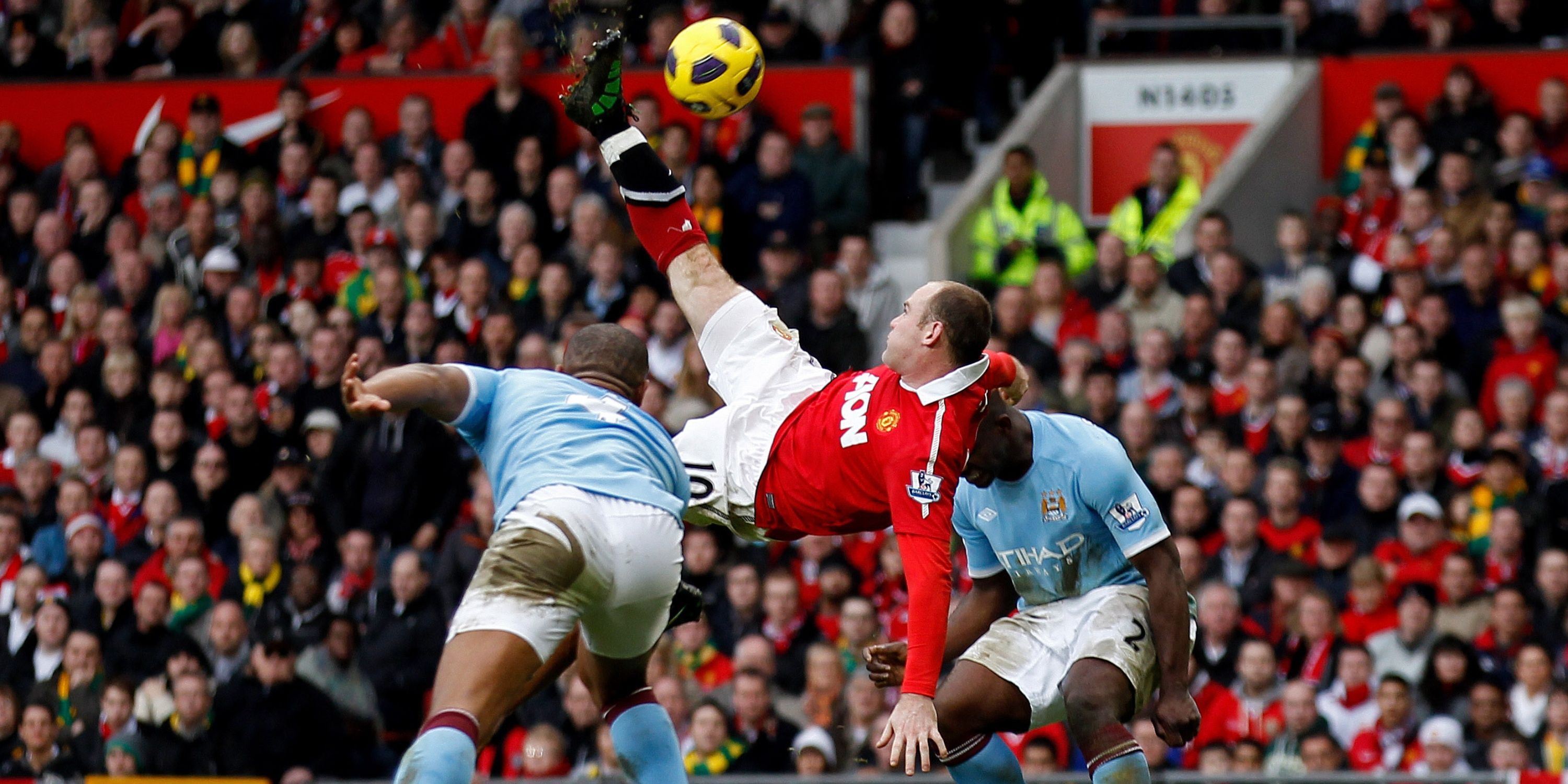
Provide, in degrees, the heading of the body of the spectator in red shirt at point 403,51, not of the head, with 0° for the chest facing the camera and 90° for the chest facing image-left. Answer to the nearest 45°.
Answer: approximately 0°

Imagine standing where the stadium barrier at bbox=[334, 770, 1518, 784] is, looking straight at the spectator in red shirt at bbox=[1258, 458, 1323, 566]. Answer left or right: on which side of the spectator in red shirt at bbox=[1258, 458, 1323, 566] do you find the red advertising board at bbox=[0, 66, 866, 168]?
left

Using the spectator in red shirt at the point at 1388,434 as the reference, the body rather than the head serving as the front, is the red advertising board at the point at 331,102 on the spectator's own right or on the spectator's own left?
on the spectator's own right
